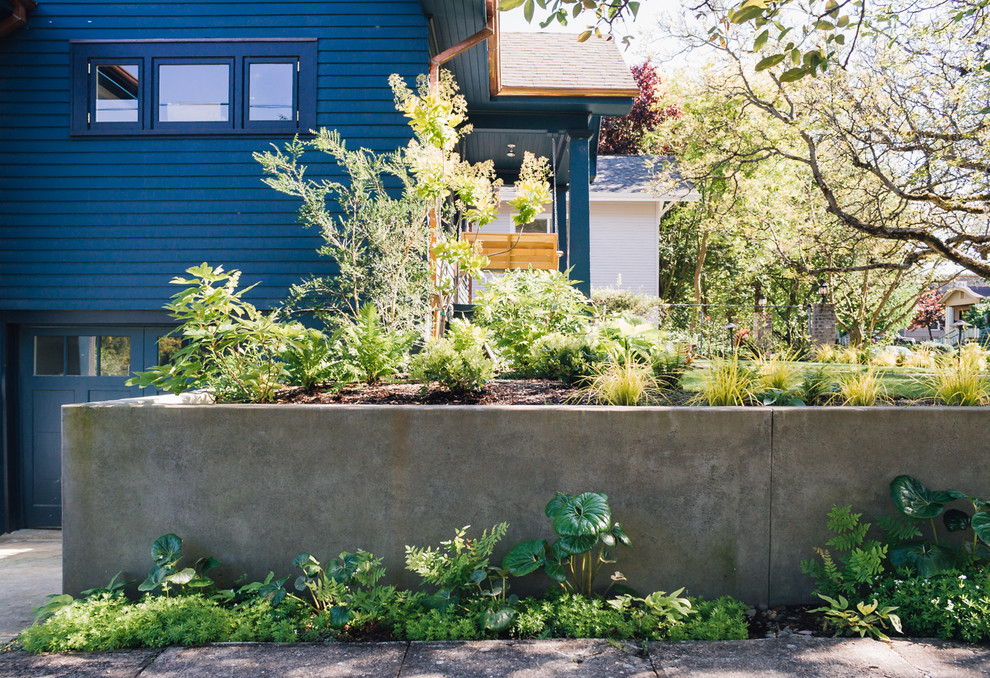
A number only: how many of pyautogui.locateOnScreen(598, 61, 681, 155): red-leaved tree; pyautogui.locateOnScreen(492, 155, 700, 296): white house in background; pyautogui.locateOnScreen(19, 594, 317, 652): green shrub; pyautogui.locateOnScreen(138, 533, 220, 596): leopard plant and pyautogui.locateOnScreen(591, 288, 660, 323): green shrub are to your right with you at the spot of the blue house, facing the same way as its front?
2

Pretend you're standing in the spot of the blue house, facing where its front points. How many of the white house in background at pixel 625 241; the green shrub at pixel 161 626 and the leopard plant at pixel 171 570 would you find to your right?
2

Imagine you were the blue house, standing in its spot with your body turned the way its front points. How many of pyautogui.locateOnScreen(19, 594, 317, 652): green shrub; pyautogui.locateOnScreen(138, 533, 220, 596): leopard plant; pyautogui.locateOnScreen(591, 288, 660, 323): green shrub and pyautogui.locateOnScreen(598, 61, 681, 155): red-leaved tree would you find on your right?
2

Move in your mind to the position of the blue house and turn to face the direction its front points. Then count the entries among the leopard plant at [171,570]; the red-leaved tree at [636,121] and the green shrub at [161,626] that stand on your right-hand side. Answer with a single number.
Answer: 2
